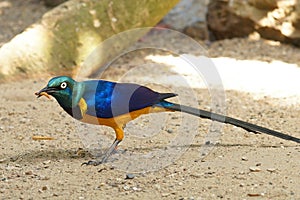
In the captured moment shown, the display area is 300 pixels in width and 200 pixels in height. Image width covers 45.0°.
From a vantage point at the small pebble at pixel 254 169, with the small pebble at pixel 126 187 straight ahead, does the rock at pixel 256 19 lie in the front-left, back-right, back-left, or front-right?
back-right

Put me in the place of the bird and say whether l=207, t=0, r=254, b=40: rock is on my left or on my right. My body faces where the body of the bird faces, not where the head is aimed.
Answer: on my right

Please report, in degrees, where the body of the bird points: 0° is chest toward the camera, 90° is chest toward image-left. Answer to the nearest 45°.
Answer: approximately 90°

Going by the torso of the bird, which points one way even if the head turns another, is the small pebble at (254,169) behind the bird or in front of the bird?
behind
